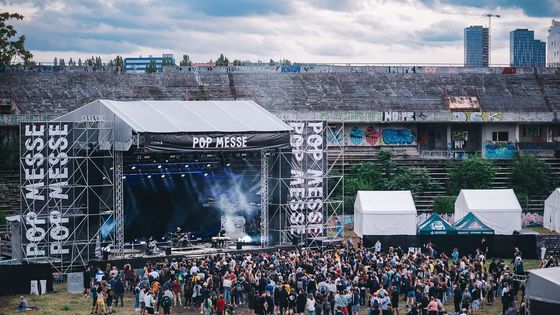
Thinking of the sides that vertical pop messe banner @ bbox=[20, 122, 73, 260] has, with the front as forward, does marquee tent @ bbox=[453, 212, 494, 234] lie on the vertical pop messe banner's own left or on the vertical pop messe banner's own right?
on the vertical pop messe banner's own left

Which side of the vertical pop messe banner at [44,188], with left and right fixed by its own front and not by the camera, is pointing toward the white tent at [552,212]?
left

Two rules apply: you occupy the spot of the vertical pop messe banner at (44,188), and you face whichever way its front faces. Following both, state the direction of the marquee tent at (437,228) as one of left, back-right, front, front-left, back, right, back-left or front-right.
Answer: left

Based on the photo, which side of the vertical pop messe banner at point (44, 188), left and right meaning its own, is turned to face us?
front

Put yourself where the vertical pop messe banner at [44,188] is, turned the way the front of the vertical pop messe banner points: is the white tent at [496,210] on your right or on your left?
on your left

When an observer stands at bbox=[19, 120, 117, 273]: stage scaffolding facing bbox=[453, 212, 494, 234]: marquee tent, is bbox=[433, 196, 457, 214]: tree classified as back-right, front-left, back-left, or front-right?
front-left
